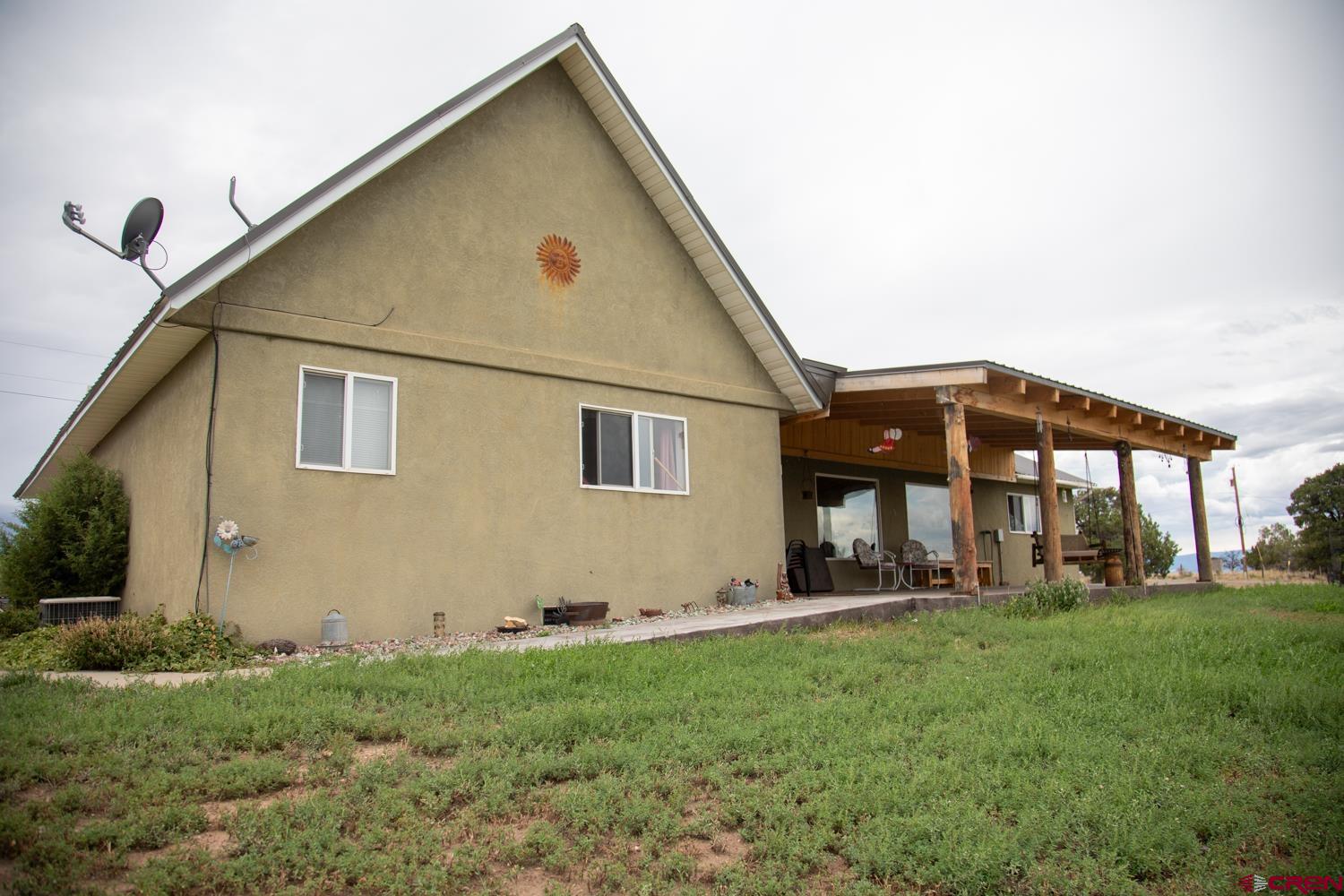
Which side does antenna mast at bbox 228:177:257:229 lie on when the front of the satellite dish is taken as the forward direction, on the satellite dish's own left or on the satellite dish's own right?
on the satellite dish's own right

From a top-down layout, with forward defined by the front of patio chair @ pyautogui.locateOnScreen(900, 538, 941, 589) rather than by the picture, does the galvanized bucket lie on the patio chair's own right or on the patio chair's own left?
on the patio chair's own right

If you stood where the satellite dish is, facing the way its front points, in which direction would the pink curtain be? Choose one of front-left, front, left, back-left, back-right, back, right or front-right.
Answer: back-right

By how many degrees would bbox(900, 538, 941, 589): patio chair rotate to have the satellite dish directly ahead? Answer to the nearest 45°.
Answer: approximately 90° to its right

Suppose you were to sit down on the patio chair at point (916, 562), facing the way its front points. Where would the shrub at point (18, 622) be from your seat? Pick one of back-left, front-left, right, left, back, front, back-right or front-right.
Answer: right

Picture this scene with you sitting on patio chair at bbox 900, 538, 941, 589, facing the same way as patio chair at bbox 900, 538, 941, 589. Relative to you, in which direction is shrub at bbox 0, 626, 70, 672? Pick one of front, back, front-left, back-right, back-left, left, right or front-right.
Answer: right

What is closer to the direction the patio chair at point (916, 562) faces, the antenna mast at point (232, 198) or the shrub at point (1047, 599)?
the shrub

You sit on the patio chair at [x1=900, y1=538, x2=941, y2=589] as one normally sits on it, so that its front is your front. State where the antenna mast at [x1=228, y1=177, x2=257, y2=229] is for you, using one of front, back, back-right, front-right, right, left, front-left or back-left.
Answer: right
